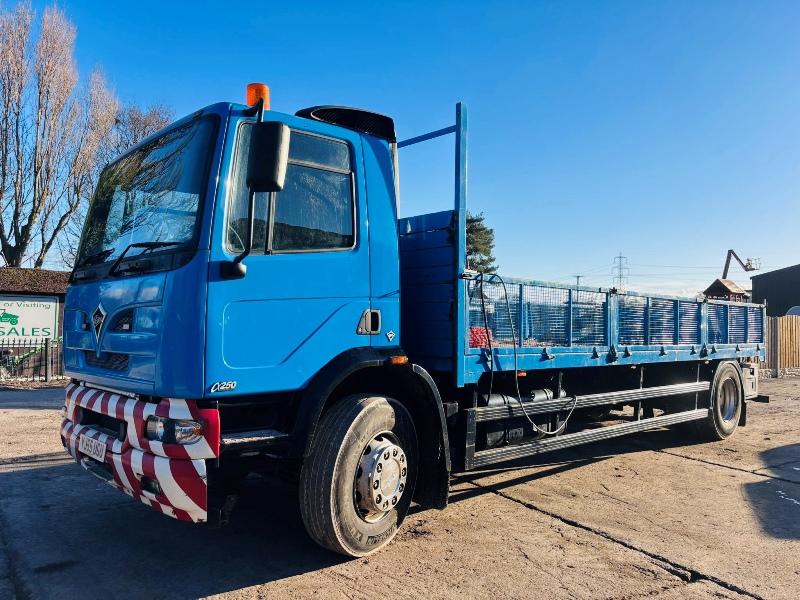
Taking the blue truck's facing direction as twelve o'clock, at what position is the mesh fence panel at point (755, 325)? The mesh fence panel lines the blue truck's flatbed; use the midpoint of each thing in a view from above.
The mesh fence panel is roughly at 6 o'clock from the blue truck.

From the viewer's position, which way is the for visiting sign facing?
facing the viewer

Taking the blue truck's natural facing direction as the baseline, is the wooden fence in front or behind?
behind

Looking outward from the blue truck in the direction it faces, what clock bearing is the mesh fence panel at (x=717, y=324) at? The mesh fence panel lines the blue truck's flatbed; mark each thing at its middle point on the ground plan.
The mesh fence panel is roughly at 6 o'clock from the blue truck.

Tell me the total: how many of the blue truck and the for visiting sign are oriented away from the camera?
0

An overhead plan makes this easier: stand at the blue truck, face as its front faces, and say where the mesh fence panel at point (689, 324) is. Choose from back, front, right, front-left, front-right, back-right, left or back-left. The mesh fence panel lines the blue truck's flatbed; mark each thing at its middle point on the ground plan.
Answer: back
